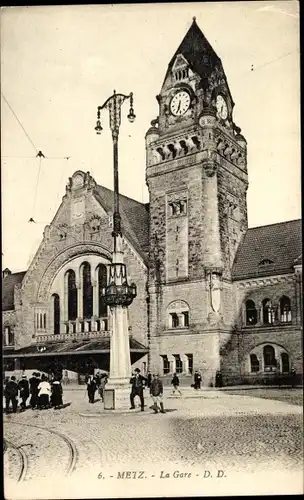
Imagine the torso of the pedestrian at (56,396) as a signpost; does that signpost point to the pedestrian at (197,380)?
no

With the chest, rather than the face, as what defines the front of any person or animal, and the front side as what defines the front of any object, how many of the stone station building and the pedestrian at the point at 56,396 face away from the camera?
1

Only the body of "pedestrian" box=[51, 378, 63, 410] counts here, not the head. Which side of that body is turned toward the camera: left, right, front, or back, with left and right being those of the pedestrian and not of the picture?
back

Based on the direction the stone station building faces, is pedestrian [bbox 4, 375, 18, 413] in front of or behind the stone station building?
in front

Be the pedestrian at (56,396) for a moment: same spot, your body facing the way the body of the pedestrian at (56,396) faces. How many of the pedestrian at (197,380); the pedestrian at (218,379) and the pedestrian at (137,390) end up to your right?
3
